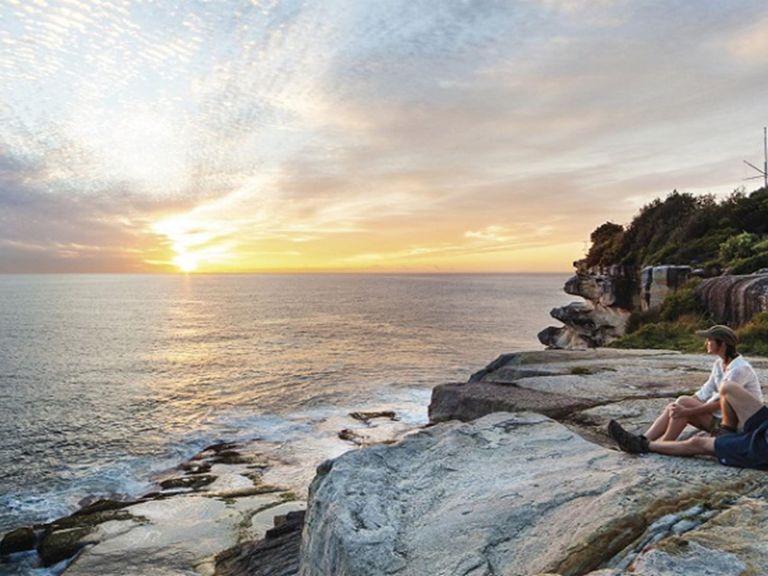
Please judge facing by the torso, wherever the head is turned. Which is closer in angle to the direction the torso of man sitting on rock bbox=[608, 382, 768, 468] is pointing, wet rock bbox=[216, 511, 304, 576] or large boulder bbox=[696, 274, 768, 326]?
the wet rock

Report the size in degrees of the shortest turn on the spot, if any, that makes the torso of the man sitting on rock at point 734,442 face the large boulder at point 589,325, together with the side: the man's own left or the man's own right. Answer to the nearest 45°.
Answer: approximately 90° to the man's own right

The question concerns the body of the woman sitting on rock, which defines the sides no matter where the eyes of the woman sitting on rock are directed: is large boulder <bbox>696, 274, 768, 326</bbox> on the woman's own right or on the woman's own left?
on the woman's own right

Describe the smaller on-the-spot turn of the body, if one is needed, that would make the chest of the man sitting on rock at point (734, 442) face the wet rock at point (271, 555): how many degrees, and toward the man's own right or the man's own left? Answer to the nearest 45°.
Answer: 0° — they already face it

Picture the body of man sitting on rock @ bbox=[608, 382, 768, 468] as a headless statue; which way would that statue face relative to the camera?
to the viewer's left

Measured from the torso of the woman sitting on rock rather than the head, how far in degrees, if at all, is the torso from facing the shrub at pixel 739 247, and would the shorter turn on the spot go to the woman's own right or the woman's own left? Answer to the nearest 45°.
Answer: approximately 90° to the woman's own right

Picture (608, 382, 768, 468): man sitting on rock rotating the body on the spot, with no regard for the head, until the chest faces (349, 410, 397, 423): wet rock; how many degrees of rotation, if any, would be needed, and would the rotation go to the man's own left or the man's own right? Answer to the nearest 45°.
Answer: approximately 45° to the man's own right

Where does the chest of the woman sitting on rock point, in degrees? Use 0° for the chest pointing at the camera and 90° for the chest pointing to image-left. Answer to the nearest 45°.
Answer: approximately 90°

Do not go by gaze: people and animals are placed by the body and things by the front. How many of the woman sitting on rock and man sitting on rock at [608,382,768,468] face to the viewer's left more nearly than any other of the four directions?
2

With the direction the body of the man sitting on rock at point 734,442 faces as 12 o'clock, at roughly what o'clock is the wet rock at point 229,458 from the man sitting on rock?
The wet rock is roughly at 1 o'clock from the man sitting on rock.

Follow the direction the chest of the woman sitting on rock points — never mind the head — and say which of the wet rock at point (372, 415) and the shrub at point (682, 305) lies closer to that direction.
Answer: the wet rock
